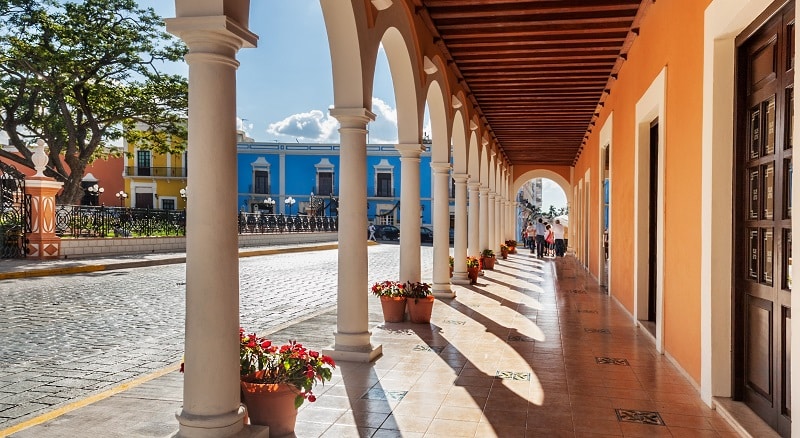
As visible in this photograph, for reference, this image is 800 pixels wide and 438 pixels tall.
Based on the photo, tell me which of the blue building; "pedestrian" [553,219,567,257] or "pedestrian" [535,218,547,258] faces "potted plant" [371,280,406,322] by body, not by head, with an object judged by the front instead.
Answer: the blue building

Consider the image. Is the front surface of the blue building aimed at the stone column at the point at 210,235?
yes

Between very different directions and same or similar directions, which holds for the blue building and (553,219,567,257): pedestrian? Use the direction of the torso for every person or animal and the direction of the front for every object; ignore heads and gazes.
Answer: very different directions

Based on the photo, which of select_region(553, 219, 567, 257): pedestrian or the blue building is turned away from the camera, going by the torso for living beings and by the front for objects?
the pedestrian

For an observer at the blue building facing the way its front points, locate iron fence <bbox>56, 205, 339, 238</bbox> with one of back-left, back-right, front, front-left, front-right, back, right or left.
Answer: front

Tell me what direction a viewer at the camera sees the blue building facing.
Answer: facing the viewer

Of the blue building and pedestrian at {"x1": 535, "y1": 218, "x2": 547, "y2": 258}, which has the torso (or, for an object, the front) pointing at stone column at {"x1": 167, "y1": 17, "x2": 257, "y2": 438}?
the blue building

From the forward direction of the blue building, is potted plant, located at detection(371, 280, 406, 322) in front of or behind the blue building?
in front

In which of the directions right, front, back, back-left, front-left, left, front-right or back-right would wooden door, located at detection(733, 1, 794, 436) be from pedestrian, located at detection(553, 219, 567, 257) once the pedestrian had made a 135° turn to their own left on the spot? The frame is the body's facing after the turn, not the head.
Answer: front-left

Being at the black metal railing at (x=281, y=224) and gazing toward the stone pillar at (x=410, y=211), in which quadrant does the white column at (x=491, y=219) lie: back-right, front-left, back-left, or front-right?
front-left
